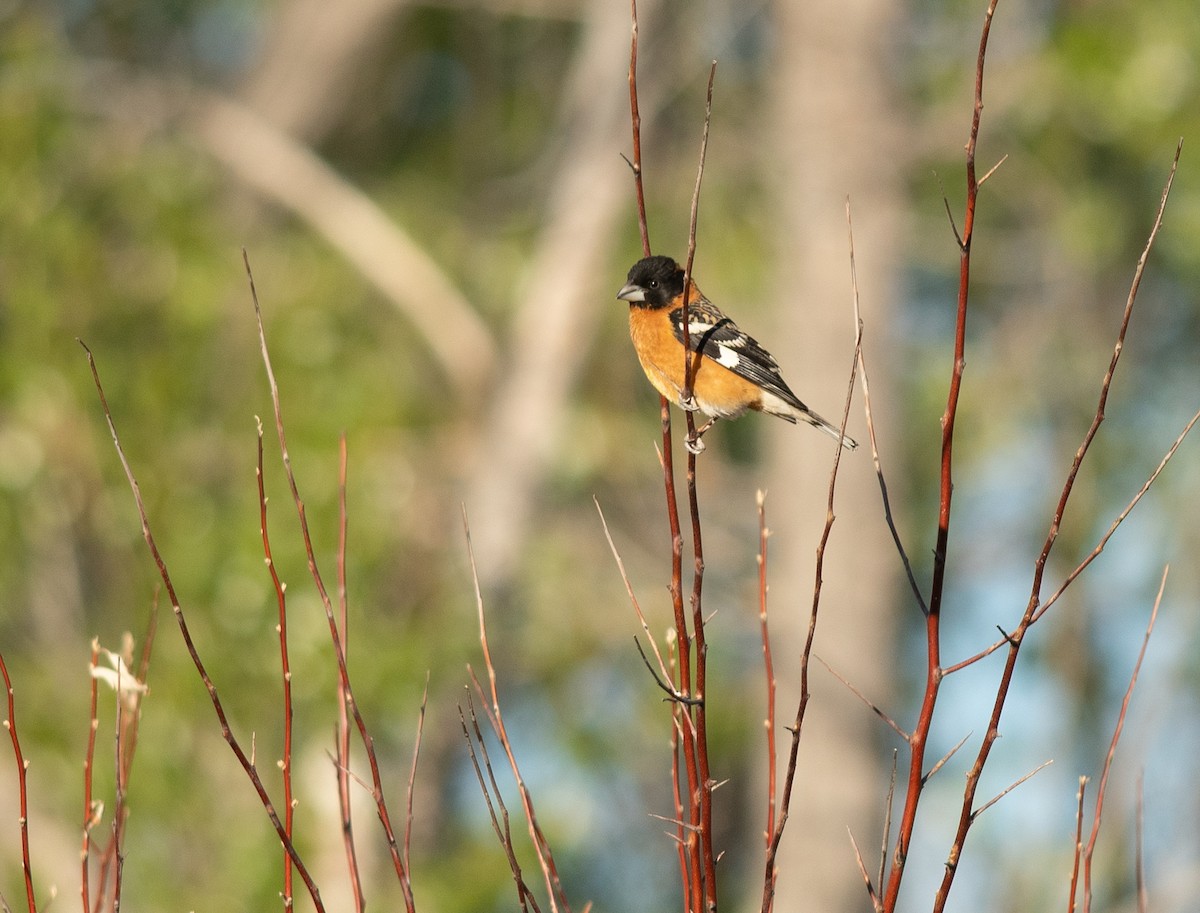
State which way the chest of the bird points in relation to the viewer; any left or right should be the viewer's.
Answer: facing to the left of the viewer

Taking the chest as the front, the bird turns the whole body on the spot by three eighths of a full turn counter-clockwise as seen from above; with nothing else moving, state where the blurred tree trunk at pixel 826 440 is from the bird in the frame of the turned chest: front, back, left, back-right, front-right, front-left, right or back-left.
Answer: back-left
